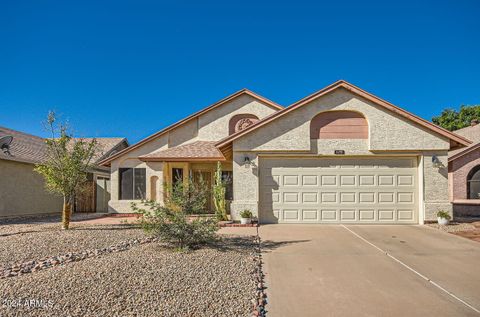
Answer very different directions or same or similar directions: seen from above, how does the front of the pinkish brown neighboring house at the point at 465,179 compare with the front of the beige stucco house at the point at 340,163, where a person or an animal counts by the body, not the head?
same or similar directions

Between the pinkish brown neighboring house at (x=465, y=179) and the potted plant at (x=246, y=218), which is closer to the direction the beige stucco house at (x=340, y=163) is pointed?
the potted plant

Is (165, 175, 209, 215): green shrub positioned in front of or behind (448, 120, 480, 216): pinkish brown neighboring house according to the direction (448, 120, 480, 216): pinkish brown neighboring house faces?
in front

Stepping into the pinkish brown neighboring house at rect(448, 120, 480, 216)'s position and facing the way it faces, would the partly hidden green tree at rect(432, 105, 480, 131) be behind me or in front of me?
behind

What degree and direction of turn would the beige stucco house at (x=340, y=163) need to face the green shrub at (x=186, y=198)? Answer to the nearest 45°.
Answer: approximately 45° to its right

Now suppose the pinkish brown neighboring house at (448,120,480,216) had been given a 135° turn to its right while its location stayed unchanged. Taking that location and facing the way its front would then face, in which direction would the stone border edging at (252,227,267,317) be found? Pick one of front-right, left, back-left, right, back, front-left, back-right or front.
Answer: back-left

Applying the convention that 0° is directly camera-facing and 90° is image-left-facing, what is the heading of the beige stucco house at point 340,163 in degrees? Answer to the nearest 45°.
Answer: approximately 0°

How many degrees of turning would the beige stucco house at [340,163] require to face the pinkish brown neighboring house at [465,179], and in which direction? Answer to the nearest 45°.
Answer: approximately 135° to its left

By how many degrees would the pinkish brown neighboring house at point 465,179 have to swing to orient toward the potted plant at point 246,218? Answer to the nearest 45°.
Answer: approximately 45° to its right

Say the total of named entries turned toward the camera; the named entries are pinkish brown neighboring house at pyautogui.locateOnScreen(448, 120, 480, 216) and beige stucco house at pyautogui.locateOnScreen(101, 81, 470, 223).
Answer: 2

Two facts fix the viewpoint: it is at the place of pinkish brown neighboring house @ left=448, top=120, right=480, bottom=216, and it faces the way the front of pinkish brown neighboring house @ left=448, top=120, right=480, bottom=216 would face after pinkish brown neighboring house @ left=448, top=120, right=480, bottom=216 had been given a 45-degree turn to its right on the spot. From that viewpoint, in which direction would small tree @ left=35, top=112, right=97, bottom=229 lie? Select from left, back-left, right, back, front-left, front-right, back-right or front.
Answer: front

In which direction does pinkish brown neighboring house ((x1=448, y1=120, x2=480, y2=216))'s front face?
toward the camera
